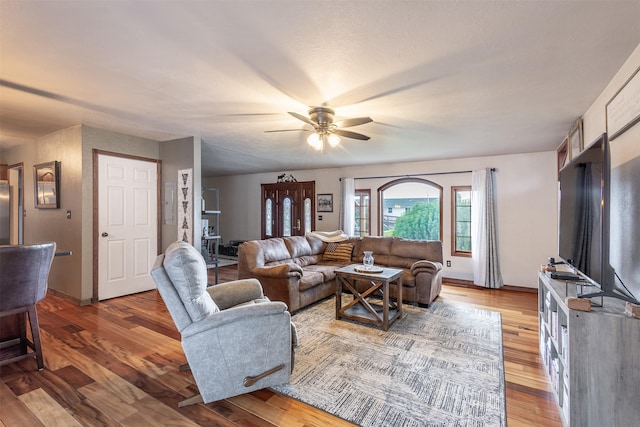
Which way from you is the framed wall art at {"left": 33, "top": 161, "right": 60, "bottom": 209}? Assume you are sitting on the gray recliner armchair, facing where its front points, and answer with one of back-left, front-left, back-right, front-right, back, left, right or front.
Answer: back-left

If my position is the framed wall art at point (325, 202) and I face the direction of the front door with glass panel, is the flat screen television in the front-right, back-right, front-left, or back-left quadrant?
back-left

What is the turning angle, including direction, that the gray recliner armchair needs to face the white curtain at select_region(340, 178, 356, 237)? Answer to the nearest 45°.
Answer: approximately 45° to its left

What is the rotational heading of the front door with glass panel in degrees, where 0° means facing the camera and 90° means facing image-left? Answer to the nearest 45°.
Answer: approximately 0°

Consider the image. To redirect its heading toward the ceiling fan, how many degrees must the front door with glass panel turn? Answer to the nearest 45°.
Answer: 0° — it already faces it

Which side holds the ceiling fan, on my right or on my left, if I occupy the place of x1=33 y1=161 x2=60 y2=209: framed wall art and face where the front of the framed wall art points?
on my left

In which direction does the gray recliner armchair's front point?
to the viewer's right

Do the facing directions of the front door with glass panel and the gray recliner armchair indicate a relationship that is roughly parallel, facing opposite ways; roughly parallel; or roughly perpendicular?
roughly perpendicular

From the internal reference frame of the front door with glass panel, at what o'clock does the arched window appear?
The arched window is roughly at 10 o'clock from the front door with glass panel.

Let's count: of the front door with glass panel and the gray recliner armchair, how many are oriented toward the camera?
1
